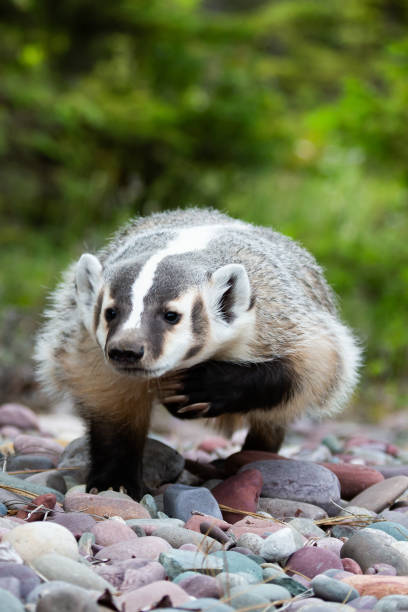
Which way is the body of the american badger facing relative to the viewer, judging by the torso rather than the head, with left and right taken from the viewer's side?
facing the viewer and to the left of the viewer

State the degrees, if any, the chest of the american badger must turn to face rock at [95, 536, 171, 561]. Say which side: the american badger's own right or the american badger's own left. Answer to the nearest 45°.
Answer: approximately 45° to the american badger's own left

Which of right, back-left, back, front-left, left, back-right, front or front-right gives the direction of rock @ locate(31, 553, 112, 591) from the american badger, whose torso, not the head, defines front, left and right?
front-left

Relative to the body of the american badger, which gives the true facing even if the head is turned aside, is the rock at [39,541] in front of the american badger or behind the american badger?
in front

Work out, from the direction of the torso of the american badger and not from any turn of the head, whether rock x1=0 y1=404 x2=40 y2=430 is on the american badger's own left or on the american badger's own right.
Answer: on the american badger's own right

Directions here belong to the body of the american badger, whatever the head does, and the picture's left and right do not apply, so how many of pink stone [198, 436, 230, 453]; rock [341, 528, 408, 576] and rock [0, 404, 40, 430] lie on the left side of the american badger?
1

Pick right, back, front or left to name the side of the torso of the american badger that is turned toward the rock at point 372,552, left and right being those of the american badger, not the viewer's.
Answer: left

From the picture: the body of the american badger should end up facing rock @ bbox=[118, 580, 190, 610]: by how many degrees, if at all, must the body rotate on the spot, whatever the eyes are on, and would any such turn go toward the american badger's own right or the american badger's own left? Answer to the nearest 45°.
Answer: approximately 45° to the american badger's own left
